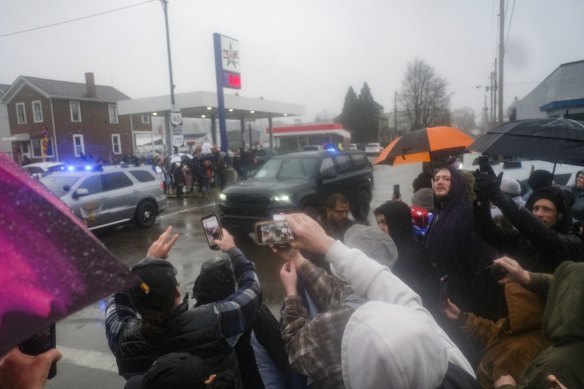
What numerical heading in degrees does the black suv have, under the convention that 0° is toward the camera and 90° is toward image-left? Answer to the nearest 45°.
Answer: approximately 45°

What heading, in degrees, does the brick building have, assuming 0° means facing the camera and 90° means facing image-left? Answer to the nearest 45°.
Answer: approximately 45°

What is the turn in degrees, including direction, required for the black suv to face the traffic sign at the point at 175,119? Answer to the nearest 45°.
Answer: approximately 90° to its right

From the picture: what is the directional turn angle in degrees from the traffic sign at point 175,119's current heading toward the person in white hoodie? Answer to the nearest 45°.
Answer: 0° — it already faces them

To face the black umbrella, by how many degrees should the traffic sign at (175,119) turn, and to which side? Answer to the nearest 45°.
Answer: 0° — it already faces it

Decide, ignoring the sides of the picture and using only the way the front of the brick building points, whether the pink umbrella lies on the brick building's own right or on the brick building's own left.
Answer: on the brick building's own left
